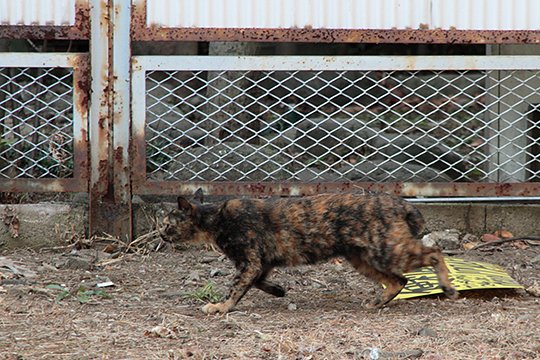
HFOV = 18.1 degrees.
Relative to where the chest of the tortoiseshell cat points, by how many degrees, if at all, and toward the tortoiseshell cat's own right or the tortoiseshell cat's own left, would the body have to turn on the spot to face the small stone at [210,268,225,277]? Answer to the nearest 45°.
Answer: approximately 45° to the tortoiseshell cat's own right

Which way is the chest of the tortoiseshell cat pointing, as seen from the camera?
to the viewer's left

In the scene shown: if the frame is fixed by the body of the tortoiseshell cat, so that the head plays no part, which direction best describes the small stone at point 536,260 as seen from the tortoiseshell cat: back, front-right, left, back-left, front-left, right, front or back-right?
back-right

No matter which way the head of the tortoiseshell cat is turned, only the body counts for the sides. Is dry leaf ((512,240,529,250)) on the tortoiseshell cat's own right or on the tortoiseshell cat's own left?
on the tortoiseshell cat's own right

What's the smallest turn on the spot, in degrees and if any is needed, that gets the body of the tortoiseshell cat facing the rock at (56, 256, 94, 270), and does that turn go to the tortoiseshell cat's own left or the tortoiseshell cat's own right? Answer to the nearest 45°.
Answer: approximately 45° to the tortoiseshell cat's own right

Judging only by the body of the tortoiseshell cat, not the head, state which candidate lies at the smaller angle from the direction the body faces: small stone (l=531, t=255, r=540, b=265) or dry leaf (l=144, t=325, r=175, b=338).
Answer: the dry leaf

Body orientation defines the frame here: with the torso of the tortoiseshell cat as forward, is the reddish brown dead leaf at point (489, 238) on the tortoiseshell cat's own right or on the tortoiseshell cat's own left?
on the tortoiseshell cat's own right

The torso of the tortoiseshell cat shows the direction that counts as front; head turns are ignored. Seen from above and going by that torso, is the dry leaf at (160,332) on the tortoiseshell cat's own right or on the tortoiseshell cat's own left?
on the tortoiseshell cat's own left

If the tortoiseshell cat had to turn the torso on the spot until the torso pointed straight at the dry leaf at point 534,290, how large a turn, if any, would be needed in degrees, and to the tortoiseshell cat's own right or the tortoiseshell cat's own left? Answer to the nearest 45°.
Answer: approximately 180°

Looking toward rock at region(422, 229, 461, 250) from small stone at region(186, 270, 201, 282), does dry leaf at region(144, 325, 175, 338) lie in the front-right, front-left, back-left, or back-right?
back-right
